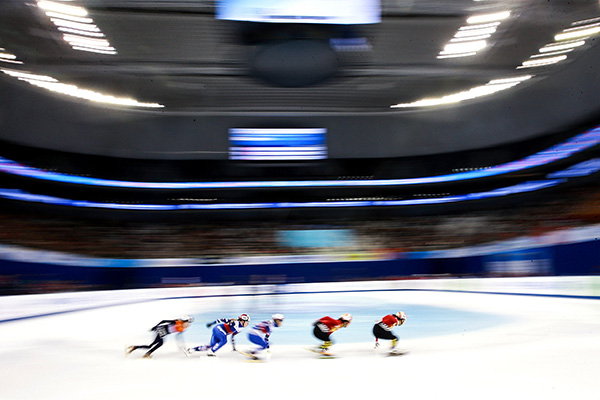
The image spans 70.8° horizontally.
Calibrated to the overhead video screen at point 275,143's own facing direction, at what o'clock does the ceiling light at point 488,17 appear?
The ceiling light is roughly at 11 o'clock from the overhead video screen.

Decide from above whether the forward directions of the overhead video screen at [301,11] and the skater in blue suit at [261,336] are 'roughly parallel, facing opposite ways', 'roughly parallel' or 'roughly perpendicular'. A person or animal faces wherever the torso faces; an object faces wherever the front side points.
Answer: roughly perpendicular

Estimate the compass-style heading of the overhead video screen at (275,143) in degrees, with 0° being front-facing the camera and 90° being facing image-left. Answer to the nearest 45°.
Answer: approximately 0°

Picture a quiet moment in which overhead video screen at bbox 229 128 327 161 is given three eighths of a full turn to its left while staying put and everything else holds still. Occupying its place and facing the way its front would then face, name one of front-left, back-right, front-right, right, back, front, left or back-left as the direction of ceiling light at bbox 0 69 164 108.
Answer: back-left
